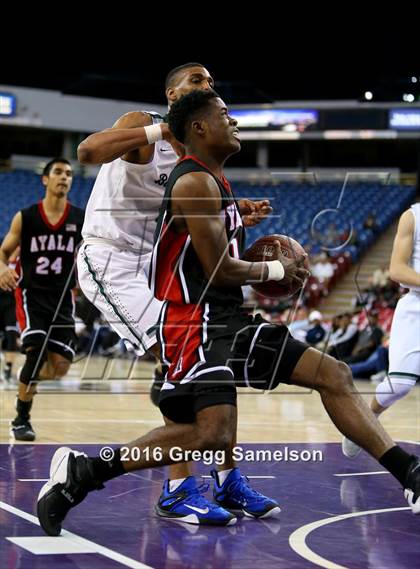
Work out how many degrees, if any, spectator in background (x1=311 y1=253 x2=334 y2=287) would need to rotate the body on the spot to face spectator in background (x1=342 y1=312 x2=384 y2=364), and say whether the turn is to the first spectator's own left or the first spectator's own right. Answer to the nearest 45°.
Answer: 0° — they already face them

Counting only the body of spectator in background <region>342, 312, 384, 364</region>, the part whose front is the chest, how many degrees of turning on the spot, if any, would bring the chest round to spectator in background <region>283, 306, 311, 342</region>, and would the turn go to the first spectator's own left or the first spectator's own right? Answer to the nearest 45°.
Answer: approximately 90° to the first spectator's own right

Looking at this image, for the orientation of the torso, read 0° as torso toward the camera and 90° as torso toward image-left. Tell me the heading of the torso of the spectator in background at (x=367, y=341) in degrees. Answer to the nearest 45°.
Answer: approximately 45°

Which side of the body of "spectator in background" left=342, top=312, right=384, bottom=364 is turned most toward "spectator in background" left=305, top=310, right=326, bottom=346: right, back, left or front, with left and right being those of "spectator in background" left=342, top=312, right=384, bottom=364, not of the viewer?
right

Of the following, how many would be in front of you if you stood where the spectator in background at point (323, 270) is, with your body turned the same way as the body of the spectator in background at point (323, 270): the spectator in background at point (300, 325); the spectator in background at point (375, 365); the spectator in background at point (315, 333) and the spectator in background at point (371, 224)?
3

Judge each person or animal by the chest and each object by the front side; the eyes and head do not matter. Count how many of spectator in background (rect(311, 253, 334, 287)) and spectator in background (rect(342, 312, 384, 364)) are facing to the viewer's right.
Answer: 0

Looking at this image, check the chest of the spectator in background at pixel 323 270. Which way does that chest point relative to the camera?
toward the camera

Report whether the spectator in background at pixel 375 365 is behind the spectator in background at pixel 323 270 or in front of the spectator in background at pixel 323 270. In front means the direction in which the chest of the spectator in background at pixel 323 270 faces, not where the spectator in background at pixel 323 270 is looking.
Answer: in front

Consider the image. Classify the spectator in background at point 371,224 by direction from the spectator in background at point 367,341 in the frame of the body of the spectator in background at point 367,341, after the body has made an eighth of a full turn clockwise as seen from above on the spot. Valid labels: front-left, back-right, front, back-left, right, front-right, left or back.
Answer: right

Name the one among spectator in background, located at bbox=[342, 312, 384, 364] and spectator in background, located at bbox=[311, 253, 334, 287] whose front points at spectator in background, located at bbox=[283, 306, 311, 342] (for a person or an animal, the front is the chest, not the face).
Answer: spectator in background, located at bbox=[311, 253, 334, 287]

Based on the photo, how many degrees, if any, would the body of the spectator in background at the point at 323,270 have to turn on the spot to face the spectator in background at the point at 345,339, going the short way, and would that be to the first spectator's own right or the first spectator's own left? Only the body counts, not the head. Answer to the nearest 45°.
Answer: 0° — they already face them

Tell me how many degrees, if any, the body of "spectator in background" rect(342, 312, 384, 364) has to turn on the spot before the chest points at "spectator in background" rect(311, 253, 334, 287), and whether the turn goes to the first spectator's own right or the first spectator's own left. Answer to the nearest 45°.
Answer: approximately 135° to the first spectator's own right
